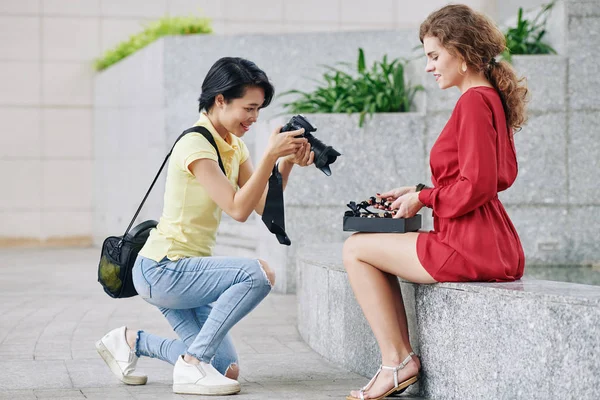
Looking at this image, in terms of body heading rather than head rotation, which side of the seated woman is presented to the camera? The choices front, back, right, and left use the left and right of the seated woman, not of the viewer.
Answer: left

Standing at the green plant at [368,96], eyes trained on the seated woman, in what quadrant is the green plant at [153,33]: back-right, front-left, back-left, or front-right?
back-right

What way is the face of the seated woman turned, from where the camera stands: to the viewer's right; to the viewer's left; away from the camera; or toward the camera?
to the viewer's left

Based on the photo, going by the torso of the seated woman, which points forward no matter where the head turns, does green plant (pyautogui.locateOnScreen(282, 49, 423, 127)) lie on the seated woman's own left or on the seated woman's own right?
on the seated woman's own right

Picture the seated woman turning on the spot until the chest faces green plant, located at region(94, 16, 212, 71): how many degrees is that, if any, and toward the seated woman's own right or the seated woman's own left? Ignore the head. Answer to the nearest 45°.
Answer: approximately 45° to the seated woman's own right

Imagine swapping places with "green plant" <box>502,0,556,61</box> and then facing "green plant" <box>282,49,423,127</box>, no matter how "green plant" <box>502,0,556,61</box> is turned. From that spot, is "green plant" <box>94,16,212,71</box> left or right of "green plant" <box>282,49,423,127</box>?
right

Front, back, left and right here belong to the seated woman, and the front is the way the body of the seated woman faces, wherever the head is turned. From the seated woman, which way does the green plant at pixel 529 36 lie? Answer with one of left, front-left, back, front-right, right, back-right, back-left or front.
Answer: right
